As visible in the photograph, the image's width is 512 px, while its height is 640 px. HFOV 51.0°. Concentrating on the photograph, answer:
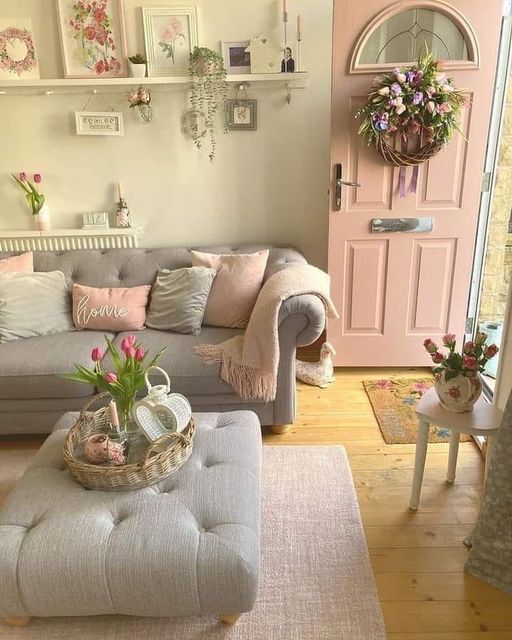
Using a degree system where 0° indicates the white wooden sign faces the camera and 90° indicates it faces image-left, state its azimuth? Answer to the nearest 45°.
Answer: approximately 0°

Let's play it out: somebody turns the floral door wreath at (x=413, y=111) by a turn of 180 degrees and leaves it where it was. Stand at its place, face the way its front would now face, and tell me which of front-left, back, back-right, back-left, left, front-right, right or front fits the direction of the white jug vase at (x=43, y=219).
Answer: left

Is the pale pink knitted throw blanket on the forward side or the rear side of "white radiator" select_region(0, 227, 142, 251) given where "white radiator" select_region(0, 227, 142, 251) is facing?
on the forward side

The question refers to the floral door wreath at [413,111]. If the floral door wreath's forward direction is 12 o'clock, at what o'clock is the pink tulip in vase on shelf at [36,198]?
The pink tulip in vase on shelf is roughly at 3 o'clock from the floral door wreath.

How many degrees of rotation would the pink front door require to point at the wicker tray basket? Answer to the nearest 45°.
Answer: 0° — it already faces it

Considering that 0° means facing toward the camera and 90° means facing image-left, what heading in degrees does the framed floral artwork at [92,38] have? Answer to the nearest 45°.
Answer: approximately 0°

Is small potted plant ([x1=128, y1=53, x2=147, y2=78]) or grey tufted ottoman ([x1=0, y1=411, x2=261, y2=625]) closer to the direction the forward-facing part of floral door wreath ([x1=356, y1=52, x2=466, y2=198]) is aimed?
the grey tufted ottoman

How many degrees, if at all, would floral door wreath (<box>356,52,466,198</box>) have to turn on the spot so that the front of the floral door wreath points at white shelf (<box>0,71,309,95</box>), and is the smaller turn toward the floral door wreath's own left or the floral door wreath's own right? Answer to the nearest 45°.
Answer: approximately 90° to the floral door wreath's own right
